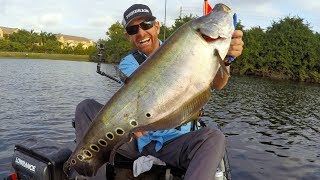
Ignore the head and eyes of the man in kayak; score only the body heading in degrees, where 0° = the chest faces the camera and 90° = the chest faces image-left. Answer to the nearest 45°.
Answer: approximately 0°
